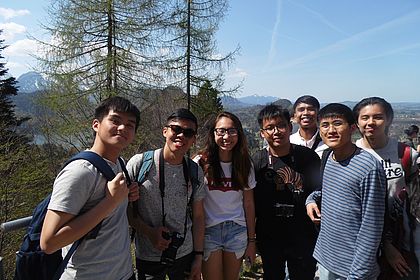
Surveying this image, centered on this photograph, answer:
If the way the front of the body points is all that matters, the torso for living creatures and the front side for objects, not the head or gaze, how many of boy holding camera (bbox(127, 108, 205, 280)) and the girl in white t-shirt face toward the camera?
2

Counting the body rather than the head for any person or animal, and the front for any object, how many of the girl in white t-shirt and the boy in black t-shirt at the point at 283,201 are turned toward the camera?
2

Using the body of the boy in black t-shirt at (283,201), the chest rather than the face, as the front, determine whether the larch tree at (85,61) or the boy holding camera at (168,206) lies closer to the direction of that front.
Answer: the boy holding camera

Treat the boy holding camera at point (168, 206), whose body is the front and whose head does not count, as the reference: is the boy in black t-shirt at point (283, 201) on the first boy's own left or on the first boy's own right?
on the first boy's own left

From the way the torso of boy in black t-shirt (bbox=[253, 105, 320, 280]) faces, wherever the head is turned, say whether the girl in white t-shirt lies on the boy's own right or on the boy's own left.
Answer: on the boy's own right
